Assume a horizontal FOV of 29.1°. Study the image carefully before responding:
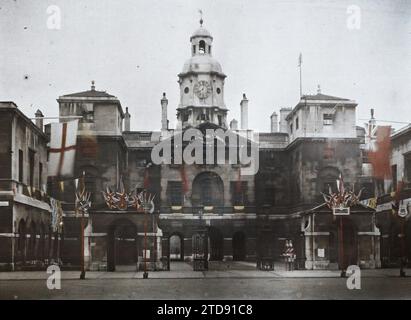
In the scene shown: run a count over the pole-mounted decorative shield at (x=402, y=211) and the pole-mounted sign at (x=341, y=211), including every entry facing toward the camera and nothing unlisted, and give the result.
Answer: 2

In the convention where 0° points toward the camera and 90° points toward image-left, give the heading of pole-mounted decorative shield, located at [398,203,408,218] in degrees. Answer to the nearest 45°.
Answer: approximately 0°

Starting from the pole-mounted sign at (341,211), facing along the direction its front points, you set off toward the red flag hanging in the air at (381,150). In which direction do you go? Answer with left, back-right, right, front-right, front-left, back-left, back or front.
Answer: front-left

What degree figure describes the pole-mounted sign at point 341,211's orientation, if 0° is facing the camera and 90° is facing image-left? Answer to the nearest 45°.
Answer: approximately 0°

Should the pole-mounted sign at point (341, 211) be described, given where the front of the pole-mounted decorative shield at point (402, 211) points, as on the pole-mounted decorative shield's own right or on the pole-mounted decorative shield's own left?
on the pole-mounted decorative shield's own right

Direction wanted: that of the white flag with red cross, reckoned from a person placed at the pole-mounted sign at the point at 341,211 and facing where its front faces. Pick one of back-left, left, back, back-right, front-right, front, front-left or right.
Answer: front-right

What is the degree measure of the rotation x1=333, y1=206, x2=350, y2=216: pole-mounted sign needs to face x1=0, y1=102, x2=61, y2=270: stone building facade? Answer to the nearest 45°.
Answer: approximately 90° to its right

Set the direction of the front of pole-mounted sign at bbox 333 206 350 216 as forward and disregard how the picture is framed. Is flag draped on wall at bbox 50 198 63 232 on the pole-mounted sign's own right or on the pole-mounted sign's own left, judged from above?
on the pole-mounted sign's own right

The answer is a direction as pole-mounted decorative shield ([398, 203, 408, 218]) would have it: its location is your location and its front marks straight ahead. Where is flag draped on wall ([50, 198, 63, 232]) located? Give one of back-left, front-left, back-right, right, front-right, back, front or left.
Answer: right

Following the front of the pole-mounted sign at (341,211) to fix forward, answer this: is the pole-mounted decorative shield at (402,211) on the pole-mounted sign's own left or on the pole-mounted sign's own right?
on the pole-mounted sign's own left
